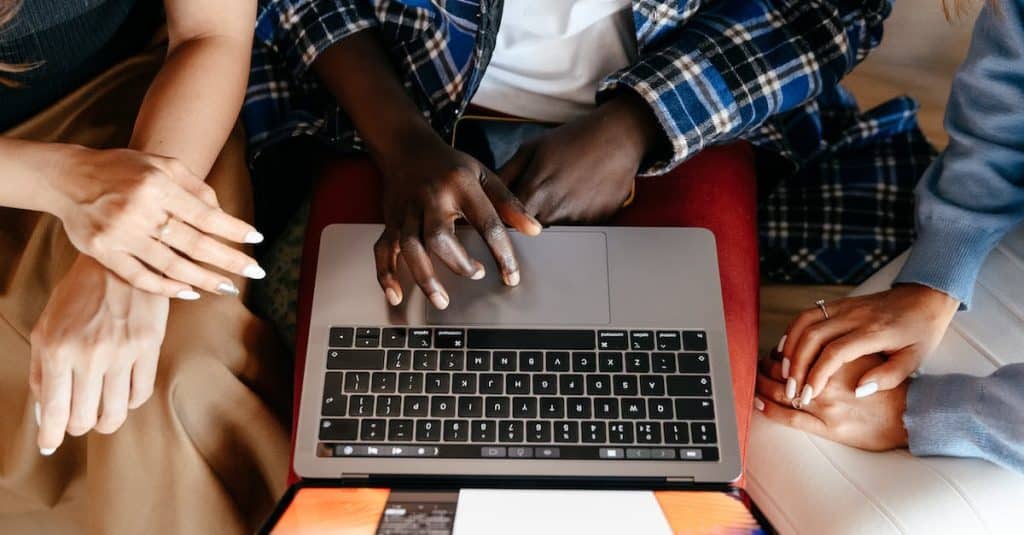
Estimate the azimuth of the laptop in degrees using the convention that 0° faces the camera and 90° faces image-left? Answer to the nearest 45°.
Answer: approximately 180°
